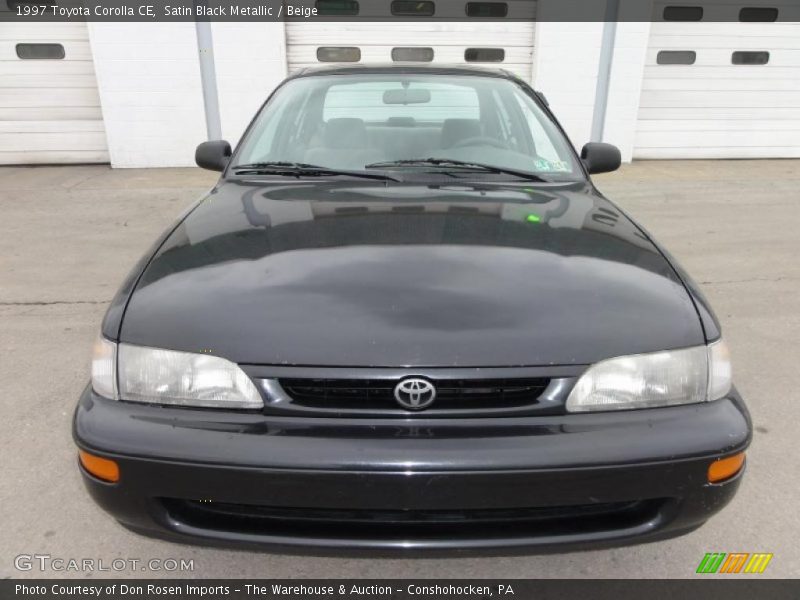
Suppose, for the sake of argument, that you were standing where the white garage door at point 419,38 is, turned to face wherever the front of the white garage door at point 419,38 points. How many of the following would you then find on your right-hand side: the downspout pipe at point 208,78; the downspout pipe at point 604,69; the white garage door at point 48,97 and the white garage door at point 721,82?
2

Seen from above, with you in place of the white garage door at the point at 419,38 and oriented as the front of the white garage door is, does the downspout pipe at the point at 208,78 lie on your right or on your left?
on your right

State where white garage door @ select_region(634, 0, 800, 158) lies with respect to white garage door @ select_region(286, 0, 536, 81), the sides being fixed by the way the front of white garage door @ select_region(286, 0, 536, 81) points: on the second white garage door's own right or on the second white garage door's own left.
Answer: on the second white garage door's own left

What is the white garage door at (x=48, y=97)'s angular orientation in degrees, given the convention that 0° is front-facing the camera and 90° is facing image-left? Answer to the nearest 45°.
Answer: approximately 0°

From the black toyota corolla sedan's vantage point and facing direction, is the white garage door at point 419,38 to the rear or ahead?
to the rear

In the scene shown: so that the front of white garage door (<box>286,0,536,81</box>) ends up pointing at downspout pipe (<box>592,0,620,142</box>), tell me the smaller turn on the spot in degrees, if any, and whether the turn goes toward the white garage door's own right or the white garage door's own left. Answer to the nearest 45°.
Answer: approximately 90° to the white garage door's own left

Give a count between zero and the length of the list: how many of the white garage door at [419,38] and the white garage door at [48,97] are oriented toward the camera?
2
